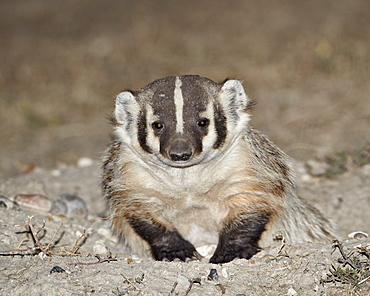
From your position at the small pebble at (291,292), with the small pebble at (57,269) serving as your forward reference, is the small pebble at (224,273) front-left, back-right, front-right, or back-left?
front-right

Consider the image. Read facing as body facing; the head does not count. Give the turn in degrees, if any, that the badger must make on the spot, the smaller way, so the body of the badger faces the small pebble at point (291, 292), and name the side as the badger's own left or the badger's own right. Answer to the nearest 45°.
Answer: approximately 45° to the badger's own left

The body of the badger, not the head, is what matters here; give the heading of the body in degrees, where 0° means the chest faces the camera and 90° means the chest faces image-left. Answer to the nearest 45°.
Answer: approximately 0°

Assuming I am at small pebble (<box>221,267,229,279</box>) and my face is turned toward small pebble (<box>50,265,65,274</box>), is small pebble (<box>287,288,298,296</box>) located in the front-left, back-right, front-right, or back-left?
back-left

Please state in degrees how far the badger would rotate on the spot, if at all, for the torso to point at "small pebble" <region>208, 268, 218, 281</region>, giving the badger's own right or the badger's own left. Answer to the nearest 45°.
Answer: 0° — it already faces it

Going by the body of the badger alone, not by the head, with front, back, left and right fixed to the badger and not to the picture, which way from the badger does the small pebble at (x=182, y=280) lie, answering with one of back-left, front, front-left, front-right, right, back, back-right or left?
front

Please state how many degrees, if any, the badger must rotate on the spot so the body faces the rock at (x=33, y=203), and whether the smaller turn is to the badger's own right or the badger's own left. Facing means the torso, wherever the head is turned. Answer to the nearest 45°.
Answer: approximately 135° to the badger's own right

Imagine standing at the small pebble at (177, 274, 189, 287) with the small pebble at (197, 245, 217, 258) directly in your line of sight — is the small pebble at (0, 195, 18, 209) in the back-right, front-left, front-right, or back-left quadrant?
front-left
